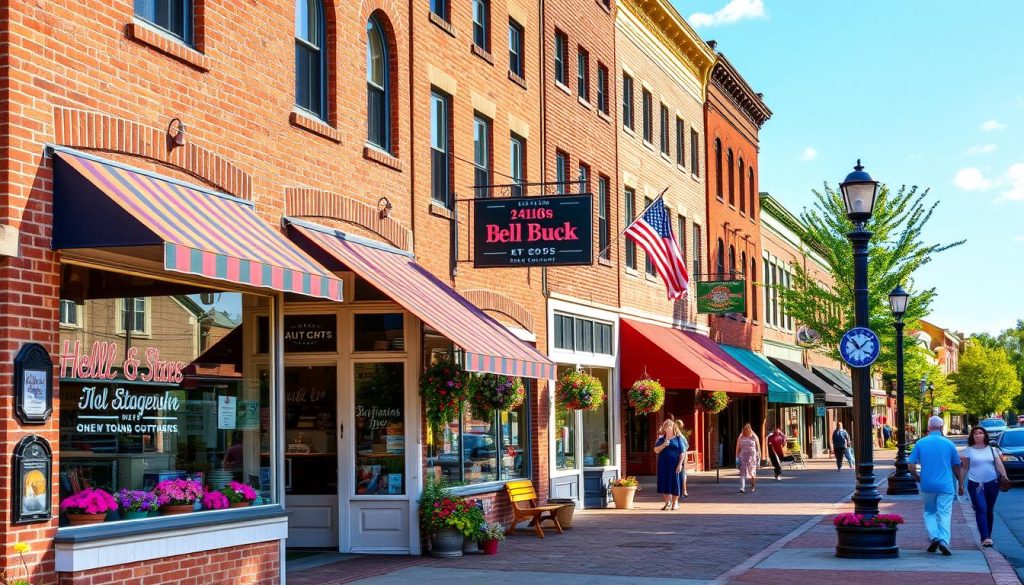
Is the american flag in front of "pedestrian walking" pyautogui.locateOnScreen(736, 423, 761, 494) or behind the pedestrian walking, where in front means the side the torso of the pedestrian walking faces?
in front

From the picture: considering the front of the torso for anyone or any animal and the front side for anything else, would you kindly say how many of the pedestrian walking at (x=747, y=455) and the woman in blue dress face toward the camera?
2

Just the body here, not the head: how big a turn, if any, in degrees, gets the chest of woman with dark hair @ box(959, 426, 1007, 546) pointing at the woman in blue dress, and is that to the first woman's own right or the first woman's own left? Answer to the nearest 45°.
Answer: approximately 135° to the first woman's own right

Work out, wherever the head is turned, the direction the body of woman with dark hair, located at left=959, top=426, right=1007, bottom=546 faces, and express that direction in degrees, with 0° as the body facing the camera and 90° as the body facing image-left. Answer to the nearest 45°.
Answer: approximately 0°

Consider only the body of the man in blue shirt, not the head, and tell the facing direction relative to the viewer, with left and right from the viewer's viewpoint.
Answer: facing away from the viewer

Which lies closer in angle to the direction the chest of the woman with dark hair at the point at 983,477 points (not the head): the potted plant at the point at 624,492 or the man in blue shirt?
the man in blue shirt
